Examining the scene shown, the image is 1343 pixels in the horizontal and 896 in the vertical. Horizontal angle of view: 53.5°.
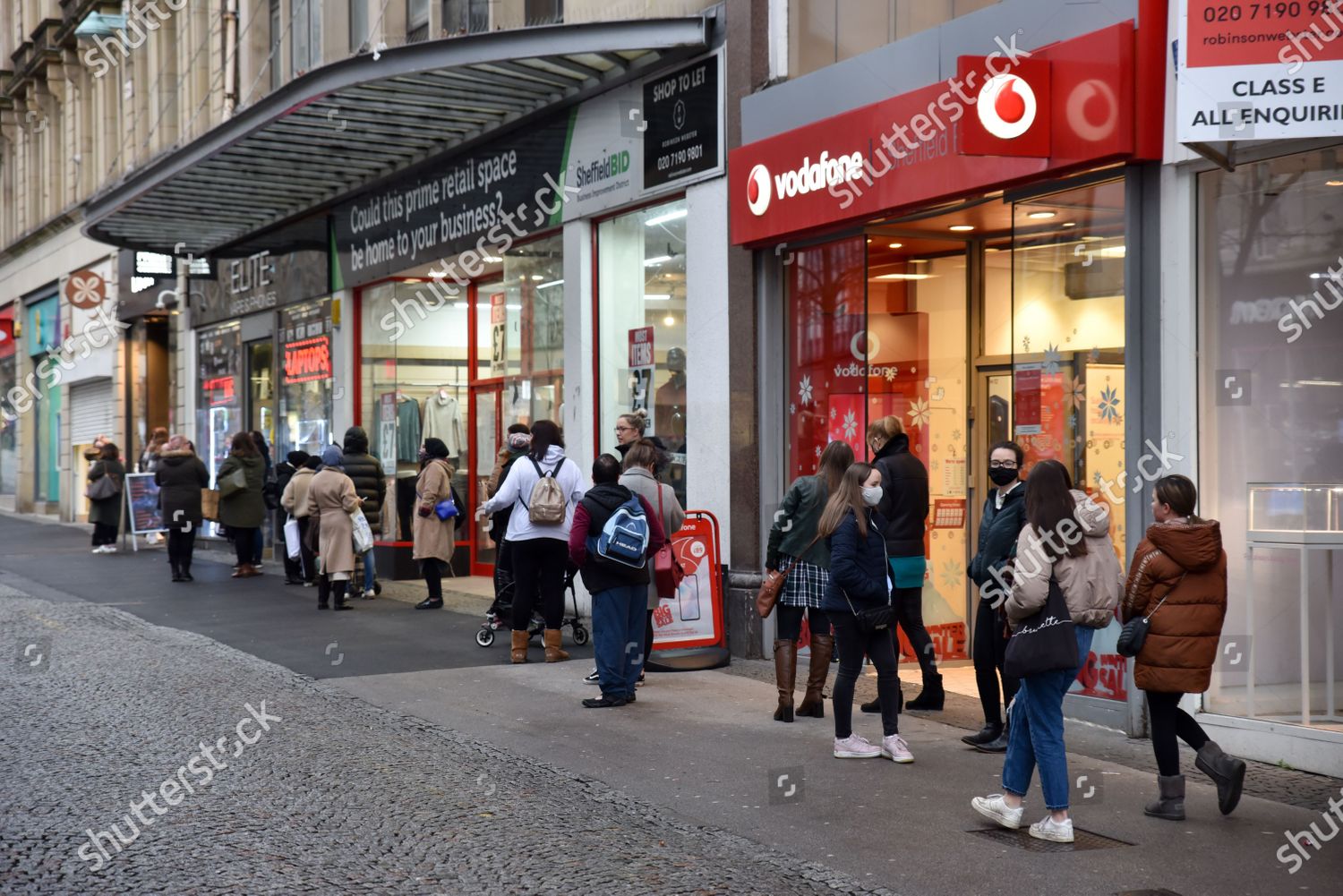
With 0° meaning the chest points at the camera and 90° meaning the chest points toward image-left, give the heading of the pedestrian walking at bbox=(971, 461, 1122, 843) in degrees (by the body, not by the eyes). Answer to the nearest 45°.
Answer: approximately 135°

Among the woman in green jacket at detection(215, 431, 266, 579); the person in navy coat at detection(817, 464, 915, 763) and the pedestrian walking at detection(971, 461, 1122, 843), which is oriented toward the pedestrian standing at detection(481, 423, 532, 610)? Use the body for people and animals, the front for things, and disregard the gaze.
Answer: the pedestrian walking at detection(971, 461, 1122, 843)

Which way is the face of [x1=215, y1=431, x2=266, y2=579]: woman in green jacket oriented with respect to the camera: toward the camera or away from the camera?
away from the camera

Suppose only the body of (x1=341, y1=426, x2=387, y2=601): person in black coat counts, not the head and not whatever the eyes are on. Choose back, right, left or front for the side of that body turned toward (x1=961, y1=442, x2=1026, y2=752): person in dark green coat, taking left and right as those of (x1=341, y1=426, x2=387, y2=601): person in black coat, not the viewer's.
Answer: back

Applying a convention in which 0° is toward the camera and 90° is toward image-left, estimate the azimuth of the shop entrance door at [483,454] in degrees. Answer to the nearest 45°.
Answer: approximately 45°

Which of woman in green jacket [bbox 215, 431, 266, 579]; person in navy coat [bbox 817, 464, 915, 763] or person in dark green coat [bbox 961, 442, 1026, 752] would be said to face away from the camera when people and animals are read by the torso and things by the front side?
the woman in green jacket

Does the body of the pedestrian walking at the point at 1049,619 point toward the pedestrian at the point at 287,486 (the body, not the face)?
yes

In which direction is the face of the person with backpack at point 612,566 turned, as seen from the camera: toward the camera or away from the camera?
away from the camera

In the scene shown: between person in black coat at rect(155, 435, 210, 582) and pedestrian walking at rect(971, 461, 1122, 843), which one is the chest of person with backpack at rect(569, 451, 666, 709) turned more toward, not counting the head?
the person in black coat

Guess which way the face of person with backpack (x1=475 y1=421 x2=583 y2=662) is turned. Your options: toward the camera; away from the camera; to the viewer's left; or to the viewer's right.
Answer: away from the camera

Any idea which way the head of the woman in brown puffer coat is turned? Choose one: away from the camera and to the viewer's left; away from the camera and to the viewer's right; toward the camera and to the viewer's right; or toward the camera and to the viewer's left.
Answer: away from the camera and to the viewer's left

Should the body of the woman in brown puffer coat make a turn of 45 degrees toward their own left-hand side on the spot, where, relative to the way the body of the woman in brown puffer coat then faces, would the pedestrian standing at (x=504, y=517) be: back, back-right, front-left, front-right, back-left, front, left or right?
front-right

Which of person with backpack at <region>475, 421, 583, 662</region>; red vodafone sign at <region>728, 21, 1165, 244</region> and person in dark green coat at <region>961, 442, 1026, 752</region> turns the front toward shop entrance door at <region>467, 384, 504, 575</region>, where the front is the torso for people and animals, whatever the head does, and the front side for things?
the person with backpack
